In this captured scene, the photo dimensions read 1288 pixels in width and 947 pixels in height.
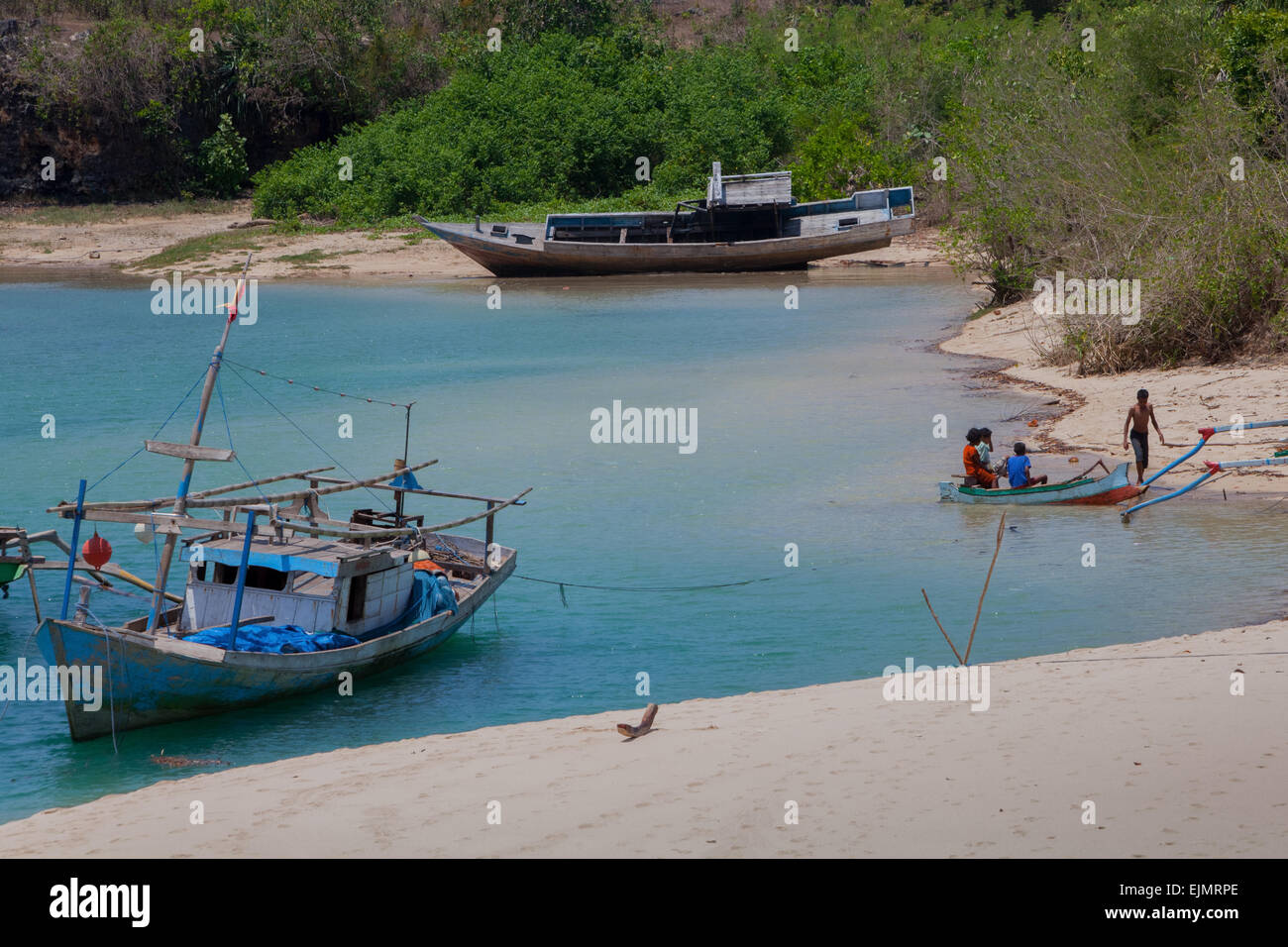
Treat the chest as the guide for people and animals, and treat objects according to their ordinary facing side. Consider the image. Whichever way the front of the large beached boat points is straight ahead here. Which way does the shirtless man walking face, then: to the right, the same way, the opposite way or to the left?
to the left

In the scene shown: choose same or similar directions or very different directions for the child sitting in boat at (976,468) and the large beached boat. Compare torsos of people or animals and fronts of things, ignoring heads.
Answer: very different directions

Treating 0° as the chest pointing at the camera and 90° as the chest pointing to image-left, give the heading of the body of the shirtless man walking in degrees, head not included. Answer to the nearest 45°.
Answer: approximately 0°

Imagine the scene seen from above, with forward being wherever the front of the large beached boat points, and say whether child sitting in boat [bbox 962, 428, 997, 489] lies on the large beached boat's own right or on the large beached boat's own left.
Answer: on the large beached boat's own left

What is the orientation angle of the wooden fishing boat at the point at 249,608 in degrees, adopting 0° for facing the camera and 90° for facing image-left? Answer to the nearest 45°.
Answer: approximately 45°

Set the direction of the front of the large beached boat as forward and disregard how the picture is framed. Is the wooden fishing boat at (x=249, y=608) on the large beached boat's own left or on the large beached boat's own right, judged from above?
on the large beached boat's own left

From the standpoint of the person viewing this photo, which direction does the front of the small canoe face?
facing to the right of the viewer

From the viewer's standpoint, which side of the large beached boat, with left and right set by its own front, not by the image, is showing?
left
